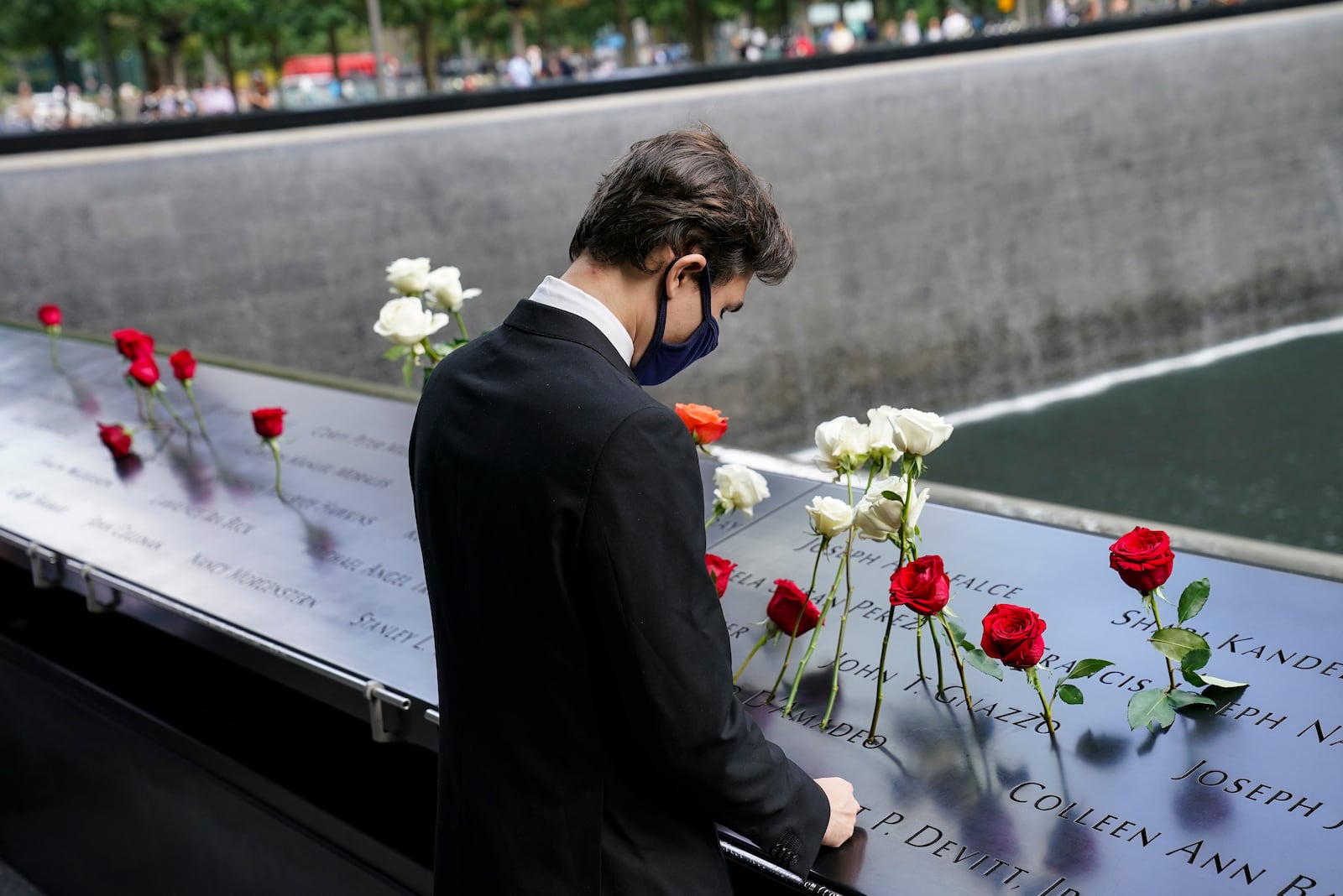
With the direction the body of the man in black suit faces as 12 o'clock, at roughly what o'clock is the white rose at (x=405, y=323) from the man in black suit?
The white rose is roughly at 10 o'clock from the man in black suit.

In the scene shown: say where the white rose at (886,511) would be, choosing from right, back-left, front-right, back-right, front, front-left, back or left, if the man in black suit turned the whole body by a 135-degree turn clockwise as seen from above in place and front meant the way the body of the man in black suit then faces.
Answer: back-left

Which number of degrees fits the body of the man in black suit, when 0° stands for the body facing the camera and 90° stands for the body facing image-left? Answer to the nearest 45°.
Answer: approximately 225°

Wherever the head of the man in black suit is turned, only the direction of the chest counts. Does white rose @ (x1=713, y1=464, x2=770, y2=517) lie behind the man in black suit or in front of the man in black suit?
in front

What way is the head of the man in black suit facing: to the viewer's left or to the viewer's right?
to the viewer's right

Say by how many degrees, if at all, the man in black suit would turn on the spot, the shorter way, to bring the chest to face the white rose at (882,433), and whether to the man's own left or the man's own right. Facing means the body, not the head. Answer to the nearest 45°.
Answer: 0° — they already face it

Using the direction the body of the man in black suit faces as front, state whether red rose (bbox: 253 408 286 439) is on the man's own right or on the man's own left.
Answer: on the man's own left

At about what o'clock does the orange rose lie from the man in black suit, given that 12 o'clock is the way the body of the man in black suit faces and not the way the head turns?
The orange rose is roughly at 11 o'clock from the man in black suit.

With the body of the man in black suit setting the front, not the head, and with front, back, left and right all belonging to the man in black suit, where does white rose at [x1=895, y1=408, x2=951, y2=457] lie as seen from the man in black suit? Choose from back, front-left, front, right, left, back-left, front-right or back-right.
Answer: front

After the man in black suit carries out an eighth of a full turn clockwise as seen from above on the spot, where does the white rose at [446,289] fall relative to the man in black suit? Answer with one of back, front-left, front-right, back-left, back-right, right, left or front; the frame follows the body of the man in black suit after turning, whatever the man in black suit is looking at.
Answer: left

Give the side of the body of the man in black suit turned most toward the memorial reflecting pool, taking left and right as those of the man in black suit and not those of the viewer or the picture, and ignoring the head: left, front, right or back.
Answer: front
